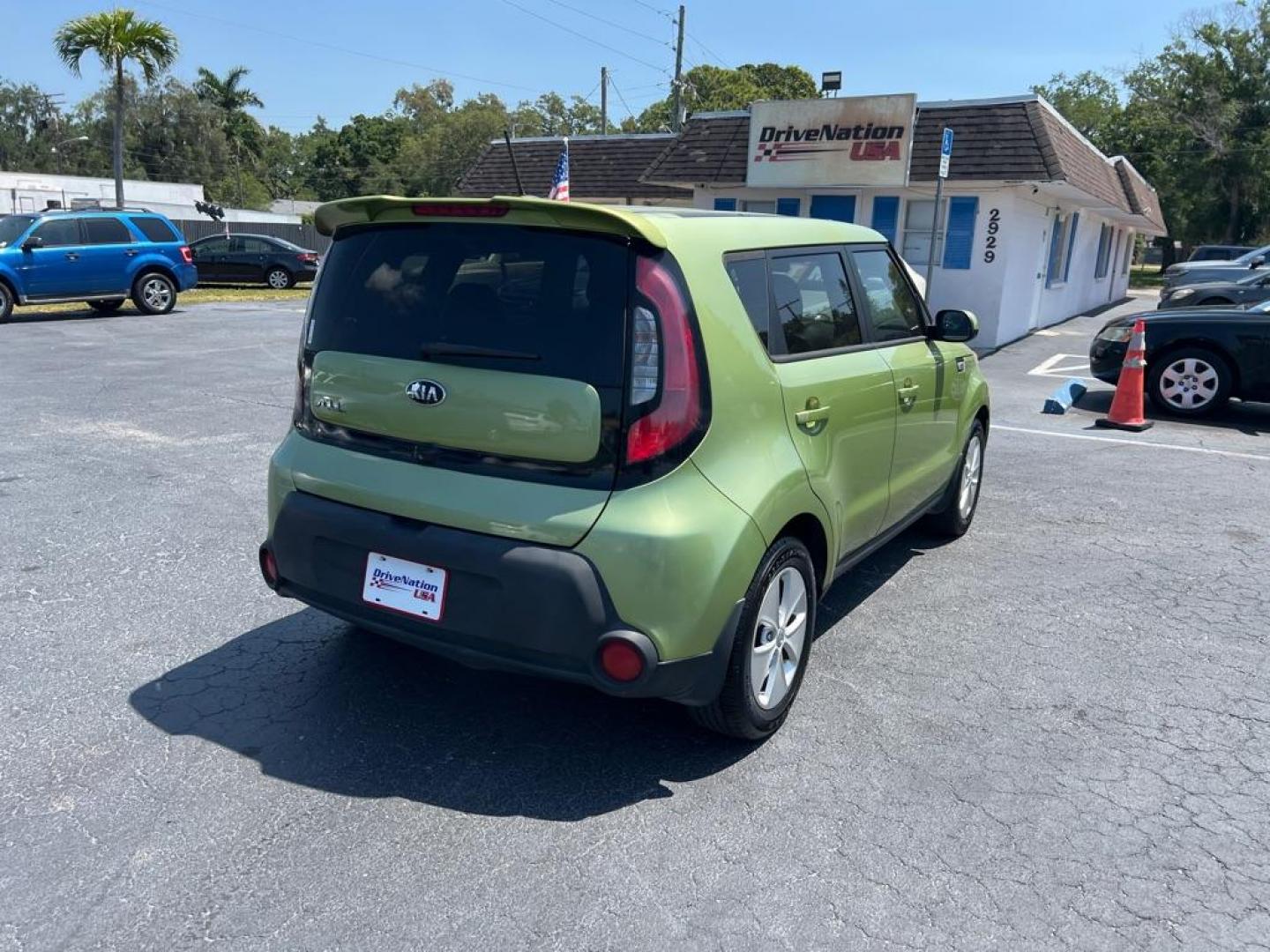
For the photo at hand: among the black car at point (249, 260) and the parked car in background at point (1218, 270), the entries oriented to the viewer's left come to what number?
2

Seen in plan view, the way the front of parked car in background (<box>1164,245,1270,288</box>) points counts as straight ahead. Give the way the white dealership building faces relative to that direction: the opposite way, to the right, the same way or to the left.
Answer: to the left

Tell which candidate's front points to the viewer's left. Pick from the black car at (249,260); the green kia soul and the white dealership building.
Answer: the black car

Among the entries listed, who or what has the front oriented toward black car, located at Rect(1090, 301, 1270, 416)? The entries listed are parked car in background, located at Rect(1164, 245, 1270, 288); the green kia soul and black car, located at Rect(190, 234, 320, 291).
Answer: the green kia soul

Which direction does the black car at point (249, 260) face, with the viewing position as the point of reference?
facing to the left of the viewer

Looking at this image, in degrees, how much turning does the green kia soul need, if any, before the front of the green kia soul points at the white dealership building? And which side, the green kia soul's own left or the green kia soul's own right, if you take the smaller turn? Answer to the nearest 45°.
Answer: approximately 45° to the green kia soul's own left

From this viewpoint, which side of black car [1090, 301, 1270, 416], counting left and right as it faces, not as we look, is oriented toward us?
left

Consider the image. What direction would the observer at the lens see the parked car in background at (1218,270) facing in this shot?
facing to the left of the viewer

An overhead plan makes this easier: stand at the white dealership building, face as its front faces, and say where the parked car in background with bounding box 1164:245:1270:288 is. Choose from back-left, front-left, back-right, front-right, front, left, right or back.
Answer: back-left

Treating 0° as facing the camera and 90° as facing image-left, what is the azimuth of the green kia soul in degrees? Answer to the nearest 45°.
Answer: approximately 225°
